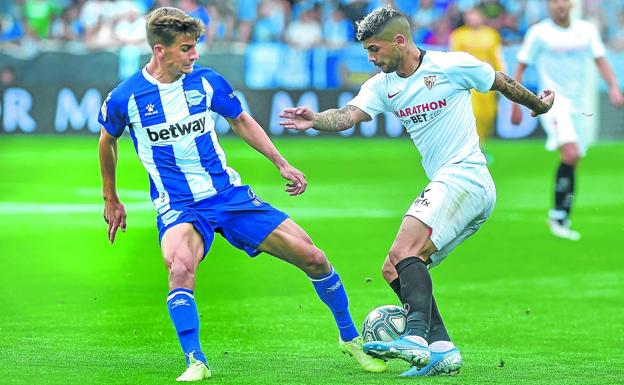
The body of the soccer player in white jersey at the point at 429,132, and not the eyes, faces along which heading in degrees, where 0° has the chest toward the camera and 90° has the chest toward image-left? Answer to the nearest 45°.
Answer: approximately 45°

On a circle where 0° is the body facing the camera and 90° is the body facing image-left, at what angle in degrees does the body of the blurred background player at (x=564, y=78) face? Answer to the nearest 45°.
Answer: approximately 0°

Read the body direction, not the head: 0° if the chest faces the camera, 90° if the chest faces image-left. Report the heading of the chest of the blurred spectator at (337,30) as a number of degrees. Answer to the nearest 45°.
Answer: approximately 0°

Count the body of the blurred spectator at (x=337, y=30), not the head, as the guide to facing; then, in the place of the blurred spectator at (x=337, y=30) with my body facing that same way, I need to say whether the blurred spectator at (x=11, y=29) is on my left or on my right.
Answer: on my right

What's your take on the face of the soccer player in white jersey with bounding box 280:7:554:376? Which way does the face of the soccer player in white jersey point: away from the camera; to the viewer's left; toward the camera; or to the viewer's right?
to the viewer's left
